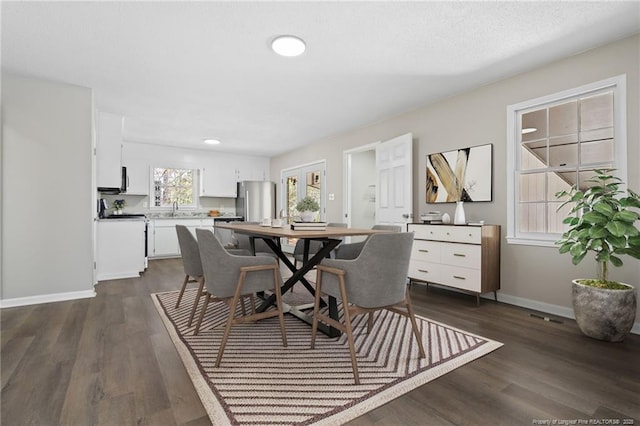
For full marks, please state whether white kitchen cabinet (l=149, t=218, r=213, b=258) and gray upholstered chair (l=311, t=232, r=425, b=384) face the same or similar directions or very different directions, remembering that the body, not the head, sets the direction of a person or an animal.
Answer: very different directions

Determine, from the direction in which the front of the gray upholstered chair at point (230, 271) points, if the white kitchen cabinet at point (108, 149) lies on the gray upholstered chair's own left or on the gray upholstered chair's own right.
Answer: on the gray upholstered chair's own left

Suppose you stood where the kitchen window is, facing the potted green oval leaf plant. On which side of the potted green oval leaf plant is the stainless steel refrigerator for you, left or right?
left

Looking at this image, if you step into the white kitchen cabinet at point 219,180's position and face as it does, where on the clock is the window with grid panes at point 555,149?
The window with grid panes is roughly at 11 o'clock from the white kitchen cabinet.

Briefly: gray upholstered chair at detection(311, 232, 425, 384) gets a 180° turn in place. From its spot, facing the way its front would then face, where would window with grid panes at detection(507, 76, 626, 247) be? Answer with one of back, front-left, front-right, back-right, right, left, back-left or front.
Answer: left

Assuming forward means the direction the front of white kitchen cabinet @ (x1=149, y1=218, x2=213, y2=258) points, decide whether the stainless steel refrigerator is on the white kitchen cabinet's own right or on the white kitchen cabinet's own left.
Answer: on the white kitchen cabinet's own left

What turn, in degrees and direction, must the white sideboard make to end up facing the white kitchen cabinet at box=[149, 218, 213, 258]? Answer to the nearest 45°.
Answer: approximately 45° to its right
